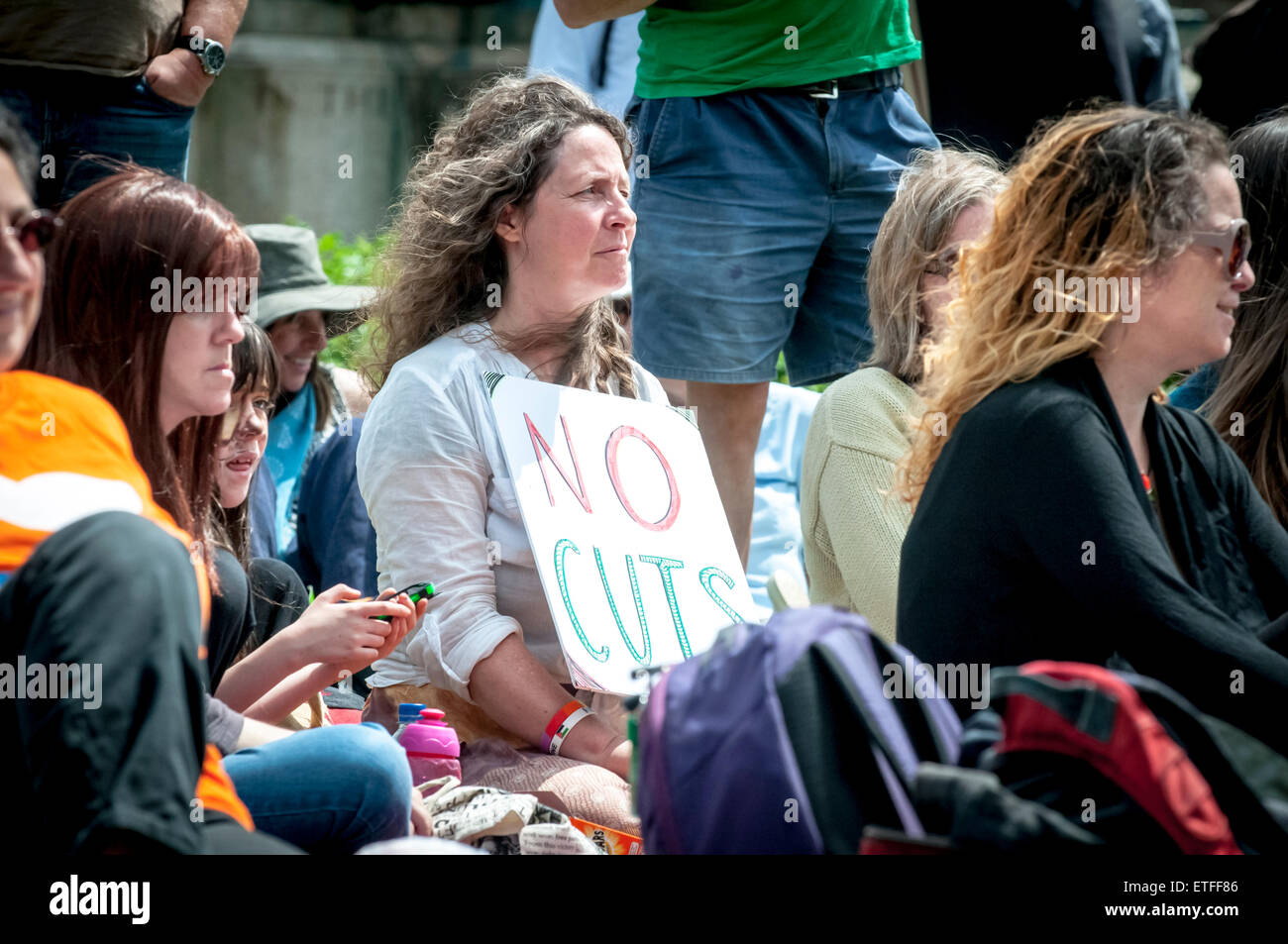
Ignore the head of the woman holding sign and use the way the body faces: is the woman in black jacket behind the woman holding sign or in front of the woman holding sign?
in front

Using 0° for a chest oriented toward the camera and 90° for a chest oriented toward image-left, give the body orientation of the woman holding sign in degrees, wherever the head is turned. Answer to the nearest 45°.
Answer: approximately 315°

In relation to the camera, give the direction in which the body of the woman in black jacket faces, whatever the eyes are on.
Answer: to the viewer's right

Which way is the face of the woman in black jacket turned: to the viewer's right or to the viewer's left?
to the viewer's right

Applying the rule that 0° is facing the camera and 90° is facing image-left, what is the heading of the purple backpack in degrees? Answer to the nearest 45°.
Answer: approximately 90°

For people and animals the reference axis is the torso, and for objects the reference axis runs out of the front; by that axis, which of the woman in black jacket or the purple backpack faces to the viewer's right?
the woman in black jacket

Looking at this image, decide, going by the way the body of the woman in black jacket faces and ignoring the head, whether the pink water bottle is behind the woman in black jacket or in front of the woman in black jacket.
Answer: behind

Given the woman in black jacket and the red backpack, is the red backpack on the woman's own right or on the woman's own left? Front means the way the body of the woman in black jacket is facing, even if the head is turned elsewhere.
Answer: on the woman's own right

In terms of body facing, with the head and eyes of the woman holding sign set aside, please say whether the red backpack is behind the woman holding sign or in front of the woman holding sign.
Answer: in front
